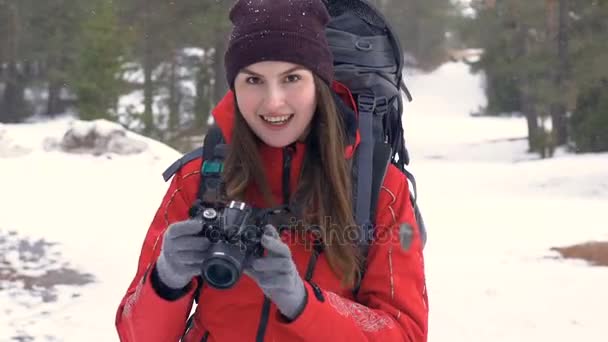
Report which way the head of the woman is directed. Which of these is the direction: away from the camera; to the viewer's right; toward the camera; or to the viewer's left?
toward the camera

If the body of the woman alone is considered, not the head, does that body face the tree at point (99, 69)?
no

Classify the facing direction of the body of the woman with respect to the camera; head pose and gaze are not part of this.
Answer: toward the camera
